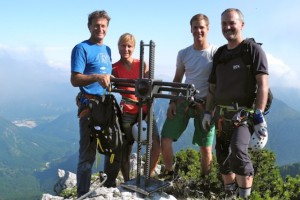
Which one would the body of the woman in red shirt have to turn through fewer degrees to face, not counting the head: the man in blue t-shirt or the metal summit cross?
the metal summit cross

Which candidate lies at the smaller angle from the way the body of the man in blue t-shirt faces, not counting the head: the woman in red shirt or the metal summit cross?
the metal summit cross

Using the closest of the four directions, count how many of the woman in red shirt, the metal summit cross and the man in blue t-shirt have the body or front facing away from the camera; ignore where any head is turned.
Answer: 0

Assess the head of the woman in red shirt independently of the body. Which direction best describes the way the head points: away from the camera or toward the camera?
toward the camera

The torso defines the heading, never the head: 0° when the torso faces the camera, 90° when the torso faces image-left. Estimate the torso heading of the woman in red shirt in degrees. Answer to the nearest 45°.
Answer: approximately 0°

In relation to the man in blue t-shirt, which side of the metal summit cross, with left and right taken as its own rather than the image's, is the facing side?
right

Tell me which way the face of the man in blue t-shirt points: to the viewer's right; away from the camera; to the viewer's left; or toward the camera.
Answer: toward the camera

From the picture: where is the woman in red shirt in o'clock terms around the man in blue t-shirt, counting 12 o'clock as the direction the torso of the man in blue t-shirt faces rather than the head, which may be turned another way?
The woman in red shirt is roughly at 10 o'clock from the man in blue t-shirt.

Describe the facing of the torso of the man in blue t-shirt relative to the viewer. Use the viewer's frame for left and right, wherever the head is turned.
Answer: facing the viewer and to the right of the viewer

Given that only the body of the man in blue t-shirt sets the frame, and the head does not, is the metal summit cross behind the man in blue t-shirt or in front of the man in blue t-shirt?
in front

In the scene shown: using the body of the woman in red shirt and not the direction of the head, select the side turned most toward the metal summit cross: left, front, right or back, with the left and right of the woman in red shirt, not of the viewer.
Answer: front

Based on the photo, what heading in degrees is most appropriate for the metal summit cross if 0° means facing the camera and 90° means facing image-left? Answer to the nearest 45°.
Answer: approximately 45°

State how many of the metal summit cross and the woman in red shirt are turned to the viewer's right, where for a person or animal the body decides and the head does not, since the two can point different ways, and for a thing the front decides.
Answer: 0

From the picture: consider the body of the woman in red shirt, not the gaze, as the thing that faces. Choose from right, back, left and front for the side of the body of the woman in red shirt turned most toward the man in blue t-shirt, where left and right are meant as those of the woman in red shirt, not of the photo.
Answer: right
